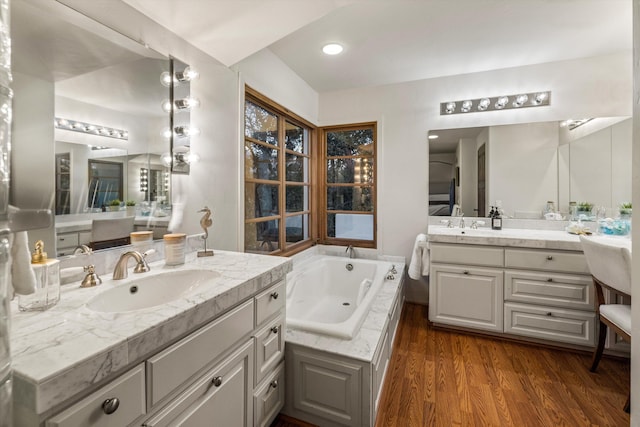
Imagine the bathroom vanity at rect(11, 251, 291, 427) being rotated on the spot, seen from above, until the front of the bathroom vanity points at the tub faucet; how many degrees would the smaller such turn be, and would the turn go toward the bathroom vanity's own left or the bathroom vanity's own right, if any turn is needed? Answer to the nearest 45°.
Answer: approximately 90° to the bathroom vanity's own left

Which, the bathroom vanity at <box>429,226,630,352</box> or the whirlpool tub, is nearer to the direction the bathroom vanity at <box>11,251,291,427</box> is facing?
the bathroom vanity

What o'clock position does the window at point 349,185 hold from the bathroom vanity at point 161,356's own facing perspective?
The window is roughly at 9 o'clock from the bathroom vanity.

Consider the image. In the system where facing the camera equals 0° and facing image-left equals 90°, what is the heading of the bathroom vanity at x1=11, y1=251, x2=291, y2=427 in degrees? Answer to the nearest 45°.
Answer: approximately 315°

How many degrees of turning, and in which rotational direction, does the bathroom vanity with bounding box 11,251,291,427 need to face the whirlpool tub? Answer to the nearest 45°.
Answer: approximately 90° to its left

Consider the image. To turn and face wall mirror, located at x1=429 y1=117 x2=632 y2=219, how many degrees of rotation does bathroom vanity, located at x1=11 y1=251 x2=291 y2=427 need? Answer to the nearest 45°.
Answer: approximately 45° to its left
